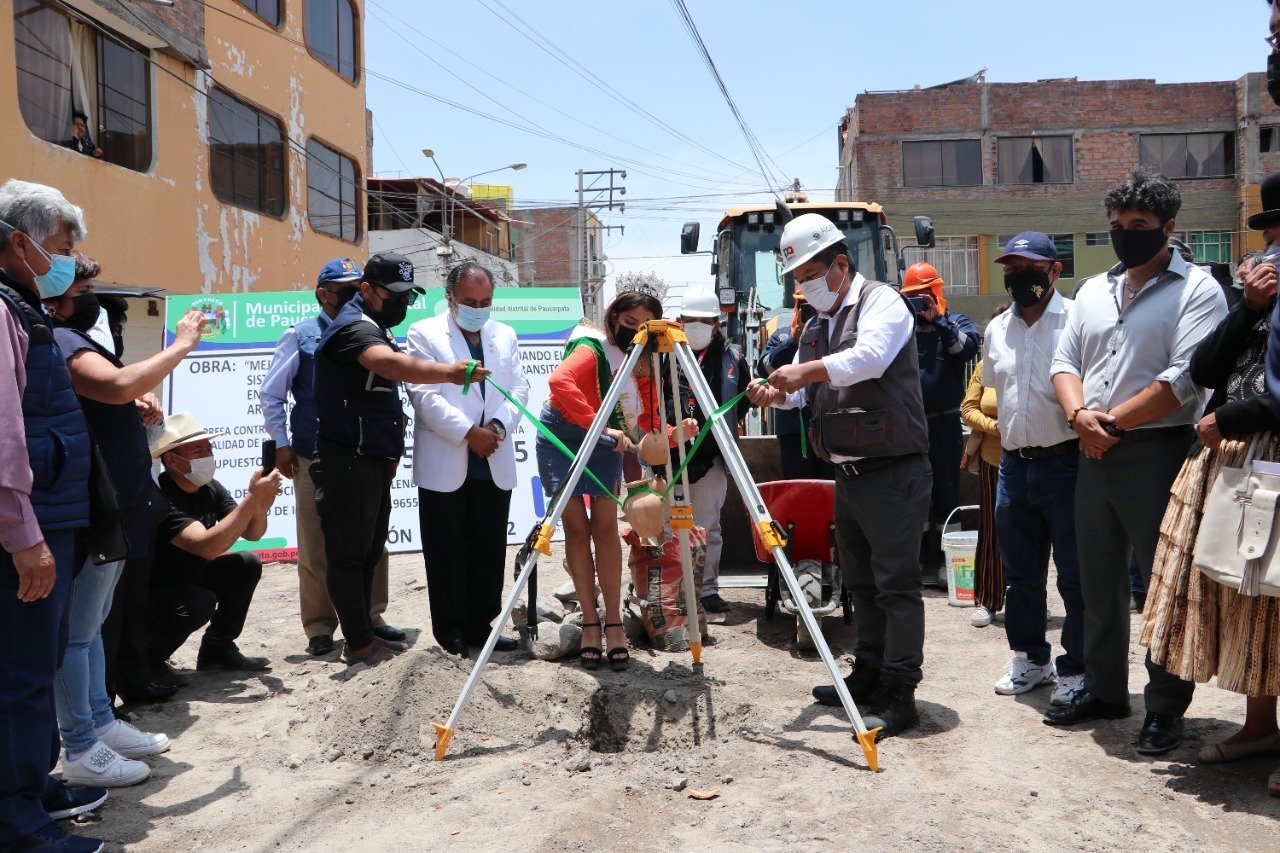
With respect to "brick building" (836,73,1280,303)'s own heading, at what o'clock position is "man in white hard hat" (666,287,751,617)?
The man in white hard hat is roughly at 12 o'clock from the brick building.

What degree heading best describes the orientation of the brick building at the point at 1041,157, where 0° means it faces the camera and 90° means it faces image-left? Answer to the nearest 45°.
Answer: approximately 0°

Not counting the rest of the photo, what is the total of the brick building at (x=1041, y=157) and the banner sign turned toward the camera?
2

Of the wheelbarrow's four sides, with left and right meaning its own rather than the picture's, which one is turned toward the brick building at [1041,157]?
back

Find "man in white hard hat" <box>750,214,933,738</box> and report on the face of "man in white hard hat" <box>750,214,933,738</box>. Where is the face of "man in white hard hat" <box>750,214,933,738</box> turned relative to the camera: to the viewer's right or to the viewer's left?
to the viewer's left

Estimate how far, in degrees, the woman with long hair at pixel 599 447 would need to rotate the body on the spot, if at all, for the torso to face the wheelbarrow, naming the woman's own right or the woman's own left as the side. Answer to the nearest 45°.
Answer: approximately 90° to the woman's own left

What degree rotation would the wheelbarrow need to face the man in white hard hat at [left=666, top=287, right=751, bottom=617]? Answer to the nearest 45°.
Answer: approximately 135° to its right
